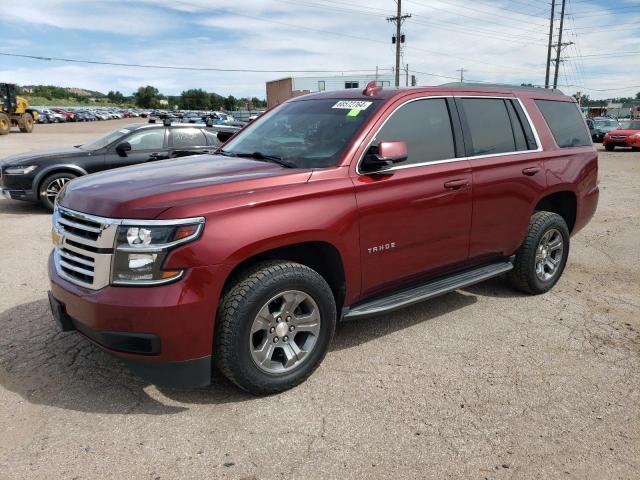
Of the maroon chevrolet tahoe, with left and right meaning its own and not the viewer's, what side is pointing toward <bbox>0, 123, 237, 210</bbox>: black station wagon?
right

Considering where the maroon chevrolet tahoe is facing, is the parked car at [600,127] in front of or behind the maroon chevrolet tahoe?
behind

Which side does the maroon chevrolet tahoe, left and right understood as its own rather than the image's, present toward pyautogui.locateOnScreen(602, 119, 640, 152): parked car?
back

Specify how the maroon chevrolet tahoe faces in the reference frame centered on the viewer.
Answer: facing the viewer and to the left of the viewer

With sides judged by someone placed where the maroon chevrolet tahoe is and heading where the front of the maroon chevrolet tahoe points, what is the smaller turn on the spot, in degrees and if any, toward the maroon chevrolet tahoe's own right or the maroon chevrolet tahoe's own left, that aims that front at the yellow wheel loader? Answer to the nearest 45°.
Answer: approximately 90° to the maroon chevrolet tahoe's own right
